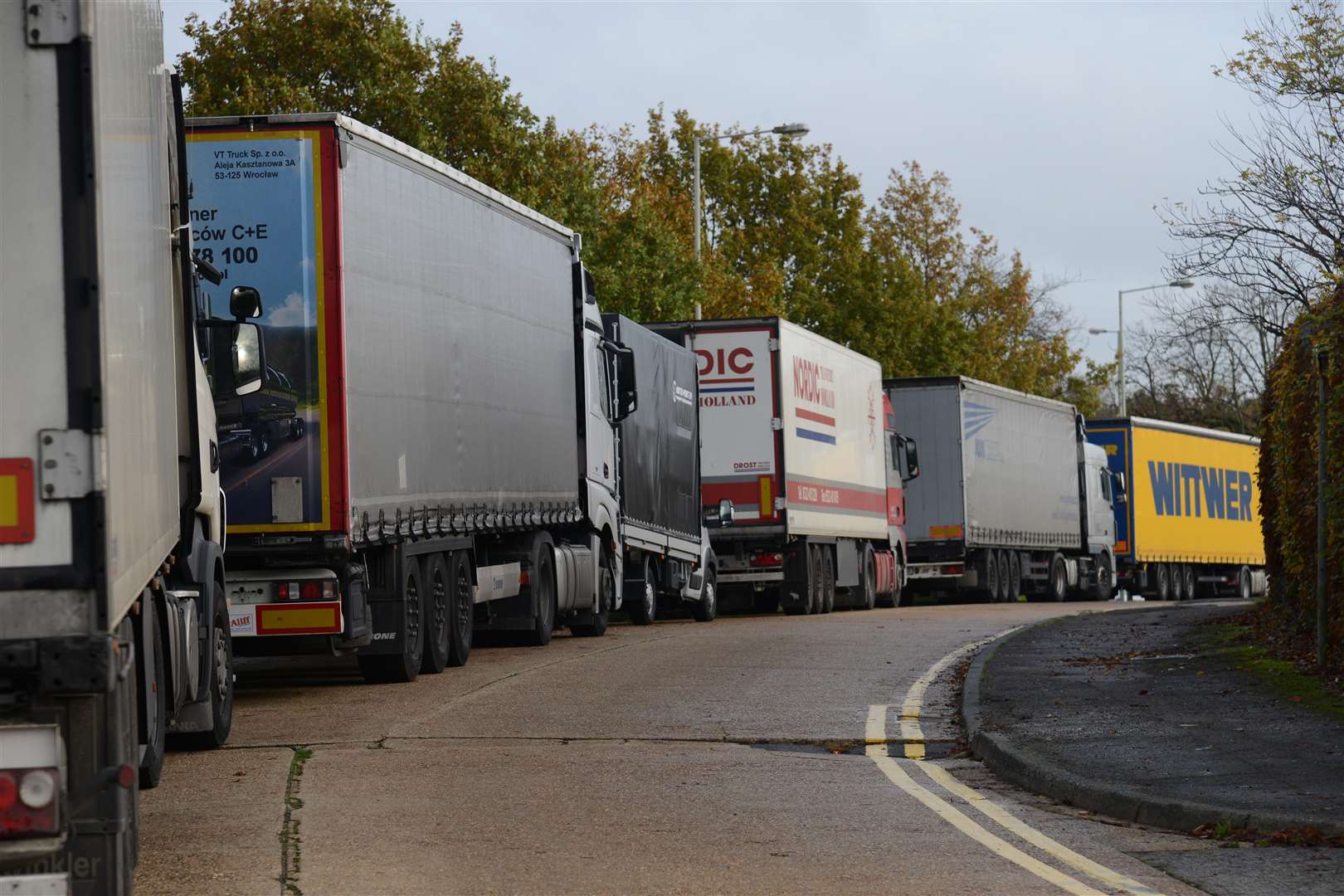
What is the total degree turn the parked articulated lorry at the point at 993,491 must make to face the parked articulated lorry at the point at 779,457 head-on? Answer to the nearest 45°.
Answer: approximately 135° to its right

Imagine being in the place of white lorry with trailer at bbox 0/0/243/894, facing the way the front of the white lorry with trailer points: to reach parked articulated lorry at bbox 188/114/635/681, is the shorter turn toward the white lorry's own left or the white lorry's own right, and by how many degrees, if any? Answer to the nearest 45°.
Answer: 0° — it already faces it

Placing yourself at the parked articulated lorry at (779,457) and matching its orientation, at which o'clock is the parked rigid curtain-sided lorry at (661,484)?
the parked rigid curtain-sided lorry at (661,484) is roughly at 5 o'clock from the parked articulated lorry at (779,457).

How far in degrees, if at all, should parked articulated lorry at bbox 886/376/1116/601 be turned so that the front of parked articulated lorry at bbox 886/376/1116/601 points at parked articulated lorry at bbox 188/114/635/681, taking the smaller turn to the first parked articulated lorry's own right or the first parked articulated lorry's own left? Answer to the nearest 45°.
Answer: approximately 135° to the first parked articulated lorry's own right

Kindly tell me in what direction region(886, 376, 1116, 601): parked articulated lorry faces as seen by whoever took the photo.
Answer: facing away from the viewer and to the right of the viewer

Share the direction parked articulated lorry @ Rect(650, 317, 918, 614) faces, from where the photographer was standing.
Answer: facing away from the viewer and to the right of the viewer

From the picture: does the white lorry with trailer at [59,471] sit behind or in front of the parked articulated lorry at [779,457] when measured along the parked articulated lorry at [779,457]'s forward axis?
behind

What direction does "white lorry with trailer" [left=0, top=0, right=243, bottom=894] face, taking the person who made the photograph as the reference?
facing away from the viewer

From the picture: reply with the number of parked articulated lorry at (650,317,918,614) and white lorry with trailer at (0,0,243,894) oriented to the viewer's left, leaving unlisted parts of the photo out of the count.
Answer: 0

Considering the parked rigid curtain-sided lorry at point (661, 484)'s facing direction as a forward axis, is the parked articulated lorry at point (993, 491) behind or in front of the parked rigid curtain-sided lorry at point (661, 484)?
in front

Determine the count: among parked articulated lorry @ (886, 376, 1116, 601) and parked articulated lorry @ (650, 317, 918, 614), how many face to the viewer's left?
0

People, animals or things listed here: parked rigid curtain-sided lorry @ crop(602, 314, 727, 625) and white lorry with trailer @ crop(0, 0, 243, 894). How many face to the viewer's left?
0

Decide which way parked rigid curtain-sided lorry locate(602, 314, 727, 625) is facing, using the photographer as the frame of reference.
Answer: facing away from the viewer and to the right of the viewer
